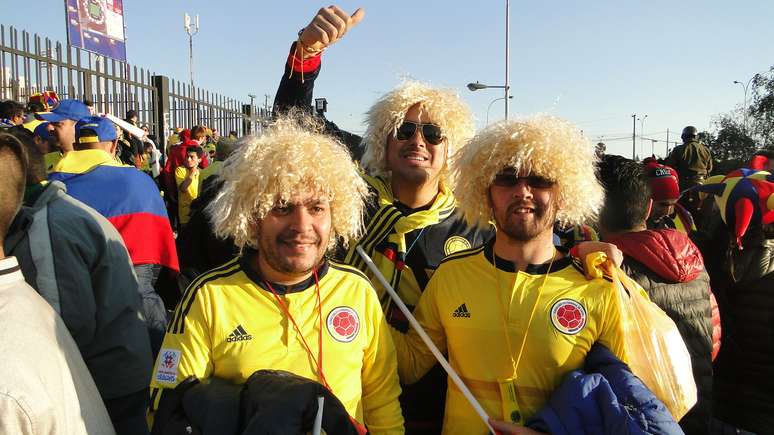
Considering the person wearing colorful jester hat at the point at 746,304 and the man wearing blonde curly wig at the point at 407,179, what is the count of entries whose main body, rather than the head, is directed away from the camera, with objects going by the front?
1

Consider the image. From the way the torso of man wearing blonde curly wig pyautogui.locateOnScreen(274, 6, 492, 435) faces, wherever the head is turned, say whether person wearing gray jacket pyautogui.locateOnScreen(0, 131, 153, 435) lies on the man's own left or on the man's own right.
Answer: on the man's own right

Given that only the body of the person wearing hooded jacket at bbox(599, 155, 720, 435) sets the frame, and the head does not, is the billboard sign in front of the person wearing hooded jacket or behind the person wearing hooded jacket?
in front

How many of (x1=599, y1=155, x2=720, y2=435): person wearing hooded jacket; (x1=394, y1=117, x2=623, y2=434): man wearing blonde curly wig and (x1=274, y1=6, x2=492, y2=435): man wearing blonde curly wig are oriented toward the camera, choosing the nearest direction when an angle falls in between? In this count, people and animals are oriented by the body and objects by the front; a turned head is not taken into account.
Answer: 2

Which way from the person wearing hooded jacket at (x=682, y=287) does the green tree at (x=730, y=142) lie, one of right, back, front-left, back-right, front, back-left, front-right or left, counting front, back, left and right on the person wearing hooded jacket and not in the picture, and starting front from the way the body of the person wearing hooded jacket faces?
front-right

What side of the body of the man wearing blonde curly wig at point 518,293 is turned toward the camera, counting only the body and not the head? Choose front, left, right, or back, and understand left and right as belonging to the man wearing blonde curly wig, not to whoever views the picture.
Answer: front

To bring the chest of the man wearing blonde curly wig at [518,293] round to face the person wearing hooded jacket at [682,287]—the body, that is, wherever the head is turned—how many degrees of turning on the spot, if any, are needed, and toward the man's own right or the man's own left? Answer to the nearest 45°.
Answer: approximately 135° to the man's own left

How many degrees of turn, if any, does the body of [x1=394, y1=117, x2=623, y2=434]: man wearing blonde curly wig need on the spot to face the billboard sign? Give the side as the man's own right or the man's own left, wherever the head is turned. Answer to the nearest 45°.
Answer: approximately 135° to the man's own right

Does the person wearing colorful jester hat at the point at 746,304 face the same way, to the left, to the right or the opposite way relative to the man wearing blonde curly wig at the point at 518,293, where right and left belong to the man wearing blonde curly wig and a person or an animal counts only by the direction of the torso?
the opposite way

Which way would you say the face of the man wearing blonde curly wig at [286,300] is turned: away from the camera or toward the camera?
toward the camera

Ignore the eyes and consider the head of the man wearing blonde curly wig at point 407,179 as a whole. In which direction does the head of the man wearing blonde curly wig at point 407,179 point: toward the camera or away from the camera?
toward the camera

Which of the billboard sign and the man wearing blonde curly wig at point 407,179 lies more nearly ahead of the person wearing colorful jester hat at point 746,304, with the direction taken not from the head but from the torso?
the billboard sign

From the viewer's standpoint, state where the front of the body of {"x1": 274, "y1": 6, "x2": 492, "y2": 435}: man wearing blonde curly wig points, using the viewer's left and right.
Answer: facing the viewer

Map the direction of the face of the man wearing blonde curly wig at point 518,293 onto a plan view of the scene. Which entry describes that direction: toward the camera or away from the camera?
toward the camera

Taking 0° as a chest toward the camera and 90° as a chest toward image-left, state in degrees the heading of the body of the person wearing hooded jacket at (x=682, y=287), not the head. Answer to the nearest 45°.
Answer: approximately 135°

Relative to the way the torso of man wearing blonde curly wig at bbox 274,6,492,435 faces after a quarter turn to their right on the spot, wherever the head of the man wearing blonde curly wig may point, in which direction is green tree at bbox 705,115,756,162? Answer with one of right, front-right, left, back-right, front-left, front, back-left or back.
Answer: back-right
